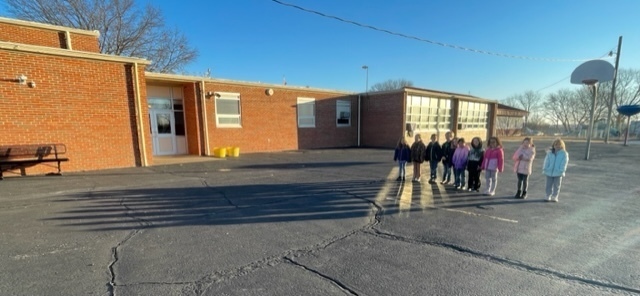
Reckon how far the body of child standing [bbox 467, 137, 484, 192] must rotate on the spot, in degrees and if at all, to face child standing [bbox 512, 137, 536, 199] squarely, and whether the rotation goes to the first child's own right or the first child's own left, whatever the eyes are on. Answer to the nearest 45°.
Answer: approximately 90° to the first child's own left

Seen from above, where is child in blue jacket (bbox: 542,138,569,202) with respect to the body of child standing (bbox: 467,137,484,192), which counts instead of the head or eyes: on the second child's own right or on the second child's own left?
on the second child's own left

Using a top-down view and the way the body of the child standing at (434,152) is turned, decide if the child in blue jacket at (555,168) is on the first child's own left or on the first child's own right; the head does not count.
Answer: on the first child's own left

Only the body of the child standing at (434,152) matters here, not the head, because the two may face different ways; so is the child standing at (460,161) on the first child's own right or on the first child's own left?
on the first child's own left

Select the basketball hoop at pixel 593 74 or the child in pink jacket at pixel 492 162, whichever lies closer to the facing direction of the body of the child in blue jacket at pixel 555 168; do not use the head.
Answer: the child in pink jacket

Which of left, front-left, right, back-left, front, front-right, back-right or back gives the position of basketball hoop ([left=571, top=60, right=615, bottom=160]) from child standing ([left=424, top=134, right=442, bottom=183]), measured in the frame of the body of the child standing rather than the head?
back-left

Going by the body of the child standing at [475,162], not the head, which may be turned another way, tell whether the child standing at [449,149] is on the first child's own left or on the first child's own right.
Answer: on the first child's own right
